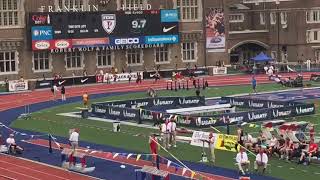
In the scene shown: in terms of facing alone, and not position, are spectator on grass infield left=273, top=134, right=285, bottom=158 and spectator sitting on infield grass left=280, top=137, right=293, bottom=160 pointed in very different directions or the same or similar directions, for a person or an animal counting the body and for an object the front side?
same or similar directions

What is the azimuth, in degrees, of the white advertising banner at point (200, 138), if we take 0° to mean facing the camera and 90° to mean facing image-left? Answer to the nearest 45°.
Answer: approximately 0°

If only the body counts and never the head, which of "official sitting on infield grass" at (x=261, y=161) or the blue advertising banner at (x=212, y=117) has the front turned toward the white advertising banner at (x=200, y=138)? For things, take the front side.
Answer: the blue advertising banner

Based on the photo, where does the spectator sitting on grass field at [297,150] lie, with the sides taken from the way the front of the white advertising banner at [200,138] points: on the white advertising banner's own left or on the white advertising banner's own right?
on the white advertising banner's own left

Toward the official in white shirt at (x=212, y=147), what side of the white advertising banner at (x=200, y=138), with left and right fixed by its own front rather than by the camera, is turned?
front

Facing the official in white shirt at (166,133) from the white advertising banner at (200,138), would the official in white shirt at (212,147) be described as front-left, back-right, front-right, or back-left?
back-left

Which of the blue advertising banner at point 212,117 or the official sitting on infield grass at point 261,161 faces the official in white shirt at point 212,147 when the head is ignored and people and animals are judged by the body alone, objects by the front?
the blue advertising banner

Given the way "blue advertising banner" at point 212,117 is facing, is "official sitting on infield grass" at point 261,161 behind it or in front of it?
in front

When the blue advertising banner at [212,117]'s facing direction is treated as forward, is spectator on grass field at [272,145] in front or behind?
in front
